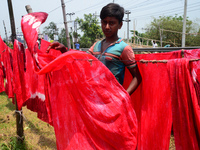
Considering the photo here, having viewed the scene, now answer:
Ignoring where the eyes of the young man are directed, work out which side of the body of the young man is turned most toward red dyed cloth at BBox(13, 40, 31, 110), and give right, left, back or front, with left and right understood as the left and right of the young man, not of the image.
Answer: right

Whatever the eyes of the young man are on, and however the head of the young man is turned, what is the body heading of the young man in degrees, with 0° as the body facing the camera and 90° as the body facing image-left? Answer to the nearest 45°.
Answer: approximately 45°

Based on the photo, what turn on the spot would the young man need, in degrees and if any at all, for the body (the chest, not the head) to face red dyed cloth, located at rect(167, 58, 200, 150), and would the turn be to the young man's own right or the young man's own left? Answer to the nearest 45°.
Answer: approximately 90° to the young man's own left

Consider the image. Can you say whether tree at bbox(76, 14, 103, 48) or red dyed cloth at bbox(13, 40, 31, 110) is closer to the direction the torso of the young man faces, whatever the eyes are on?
the red dyed cloth

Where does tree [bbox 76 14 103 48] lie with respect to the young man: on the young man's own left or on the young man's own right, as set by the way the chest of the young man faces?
on the young man's own right

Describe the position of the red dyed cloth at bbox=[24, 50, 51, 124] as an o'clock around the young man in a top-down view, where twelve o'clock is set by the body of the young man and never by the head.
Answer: The red dyed cloth is roughly at 3 o'clock from the young man.
